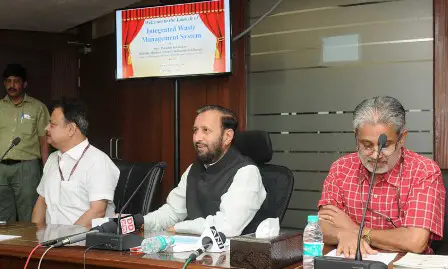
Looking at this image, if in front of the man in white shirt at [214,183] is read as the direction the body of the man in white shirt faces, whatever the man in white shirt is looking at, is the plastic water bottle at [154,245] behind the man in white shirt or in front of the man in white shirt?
in front

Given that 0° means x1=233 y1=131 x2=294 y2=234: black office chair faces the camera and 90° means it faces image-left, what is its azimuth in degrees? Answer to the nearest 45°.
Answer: approximately 45°

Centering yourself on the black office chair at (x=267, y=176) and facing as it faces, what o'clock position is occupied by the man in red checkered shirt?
The man in red checkered shirt is roughly at 9 o'clock from the black office chair.

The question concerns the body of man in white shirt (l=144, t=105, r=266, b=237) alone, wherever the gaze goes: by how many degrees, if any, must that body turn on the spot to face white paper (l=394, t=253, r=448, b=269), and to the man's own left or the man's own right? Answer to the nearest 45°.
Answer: approximately 90° to the man's own left

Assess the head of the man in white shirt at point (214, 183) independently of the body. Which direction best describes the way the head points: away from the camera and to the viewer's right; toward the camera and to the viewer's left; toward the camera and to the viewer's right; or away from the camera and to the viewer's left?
toward the camera and to the viewer's left

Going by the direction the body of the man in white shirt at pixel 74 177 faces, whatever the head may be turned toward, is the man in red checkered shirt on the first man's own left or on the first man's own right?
on the first man's own left

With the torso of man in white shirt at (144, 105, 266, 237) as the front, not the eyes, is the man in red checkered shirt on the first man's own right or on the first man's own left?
on the first man's own left

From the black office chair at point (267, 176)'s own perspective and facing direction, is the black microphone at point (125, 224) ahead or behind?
ahead

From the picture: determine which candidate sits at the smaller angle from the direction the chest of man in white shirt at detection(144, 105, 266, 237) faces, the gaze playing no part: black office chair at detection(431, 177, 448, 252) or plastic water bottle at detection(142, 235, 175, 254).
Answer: the plastic water bottle
